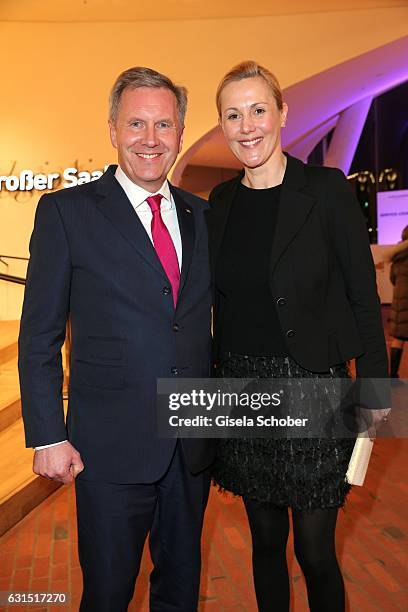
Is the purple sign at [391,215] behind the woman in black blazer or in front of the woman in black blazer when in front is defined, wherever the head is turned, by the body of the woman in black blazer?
behind

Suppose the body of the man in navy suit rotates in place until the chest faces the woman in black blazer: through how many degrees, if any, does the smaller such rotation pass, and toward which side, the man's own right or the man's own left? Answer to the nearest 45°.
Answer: approximately 45° to the man's own left

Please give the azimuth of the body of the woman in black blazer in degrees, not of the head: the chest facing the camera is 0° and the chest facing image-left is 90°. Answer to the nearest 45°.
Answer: approximately 45°

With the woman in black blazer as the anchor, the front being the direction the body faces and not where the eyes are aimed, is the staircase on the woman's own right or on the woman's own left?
on the woman's own right

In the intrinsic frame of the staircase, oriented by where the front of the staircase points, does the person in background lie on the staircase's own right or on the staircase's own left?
on the staircase's own left

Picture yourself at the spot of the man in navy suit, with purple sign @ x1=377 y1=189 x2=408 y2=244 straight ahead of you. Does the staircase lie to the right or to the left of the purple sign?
left
